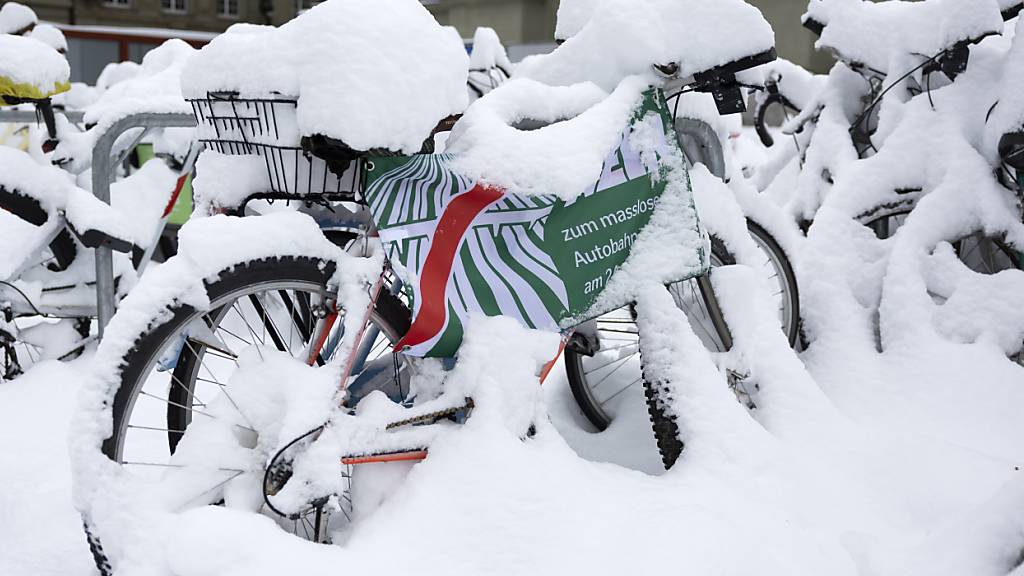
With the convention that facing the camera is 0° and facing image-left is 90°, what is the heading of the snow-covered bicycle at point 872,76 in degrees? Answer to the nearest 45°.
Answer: approximately 45°

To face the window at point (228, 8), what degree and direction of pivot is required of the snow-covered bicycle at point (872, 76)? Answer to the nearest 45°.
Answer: approximately 90° to its right
